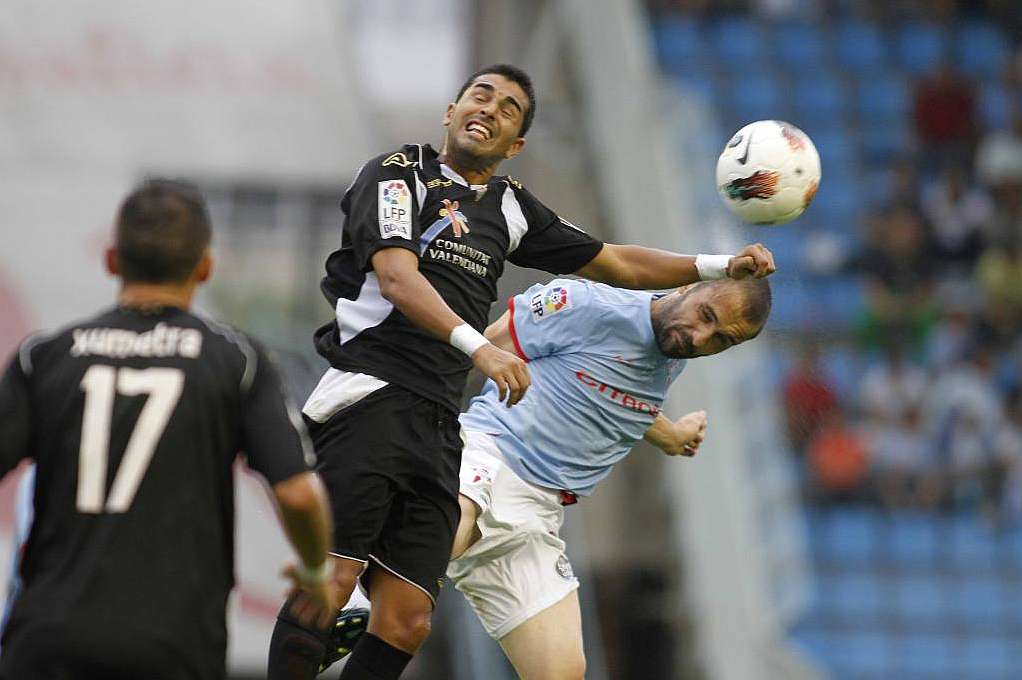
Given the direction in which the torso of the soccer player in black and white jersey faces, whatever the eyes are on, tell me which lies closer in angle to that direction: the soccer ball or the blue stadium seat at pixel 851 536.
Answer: the soccer ball

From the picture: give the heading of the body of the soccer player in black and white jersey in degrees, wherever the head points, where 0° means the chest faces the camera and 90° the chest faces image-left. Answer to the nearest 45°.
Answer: approximately 315°

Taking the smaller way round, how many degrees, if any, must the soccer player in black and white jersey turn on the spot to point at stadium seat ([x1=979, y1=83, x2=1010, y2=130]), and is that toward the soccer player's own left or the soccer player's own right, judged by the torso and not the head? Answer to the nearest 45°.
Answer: approximately 90° to the soccer player's own left

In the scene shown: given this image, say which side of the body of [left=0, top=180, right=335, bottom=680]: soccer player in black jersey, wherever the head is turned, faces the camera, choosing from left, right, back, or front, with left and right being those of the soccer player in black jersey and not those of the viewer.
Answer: back

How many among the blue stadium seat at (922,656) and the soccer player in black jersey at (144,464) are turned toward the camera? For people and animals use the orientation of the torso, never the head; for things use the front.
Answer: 1

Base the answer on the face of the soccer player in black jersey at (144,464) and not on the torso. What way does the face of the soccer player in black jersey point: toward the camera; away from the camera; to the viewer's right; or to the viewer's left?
away from the camera
